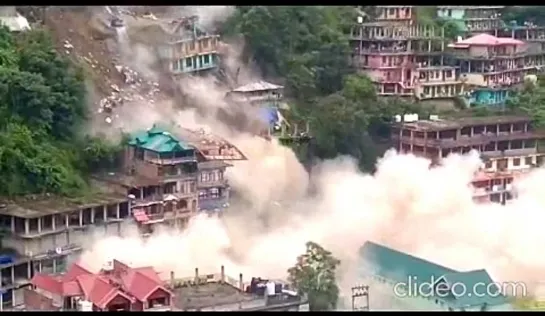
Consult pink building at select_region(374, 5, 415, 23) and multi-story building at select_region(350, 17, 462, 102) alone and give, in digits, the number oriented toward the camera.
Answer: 2

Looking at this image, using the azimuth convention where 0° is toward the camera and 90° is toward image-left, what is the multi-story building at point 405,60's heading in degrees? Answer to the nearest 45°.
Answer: approximately 0°

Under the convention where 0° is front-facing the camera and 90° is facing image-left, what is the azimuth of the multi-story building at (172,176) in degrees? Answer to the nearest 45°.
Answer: approximately 315°

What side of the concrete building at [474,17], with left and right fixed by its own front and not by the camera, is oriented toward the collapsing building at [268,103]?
right

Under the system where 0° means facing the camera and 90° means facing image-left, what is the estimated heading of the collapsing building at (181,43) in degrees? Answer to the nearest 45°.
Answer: approximately 315°

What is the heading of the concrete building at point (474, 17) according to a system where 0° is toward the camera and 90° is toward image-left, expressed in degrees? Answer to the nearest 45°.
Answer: approximately 0°

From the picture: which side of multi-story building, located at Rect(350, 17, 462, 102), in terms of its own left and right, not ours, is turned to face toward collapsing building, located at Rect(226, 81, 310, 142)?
right
